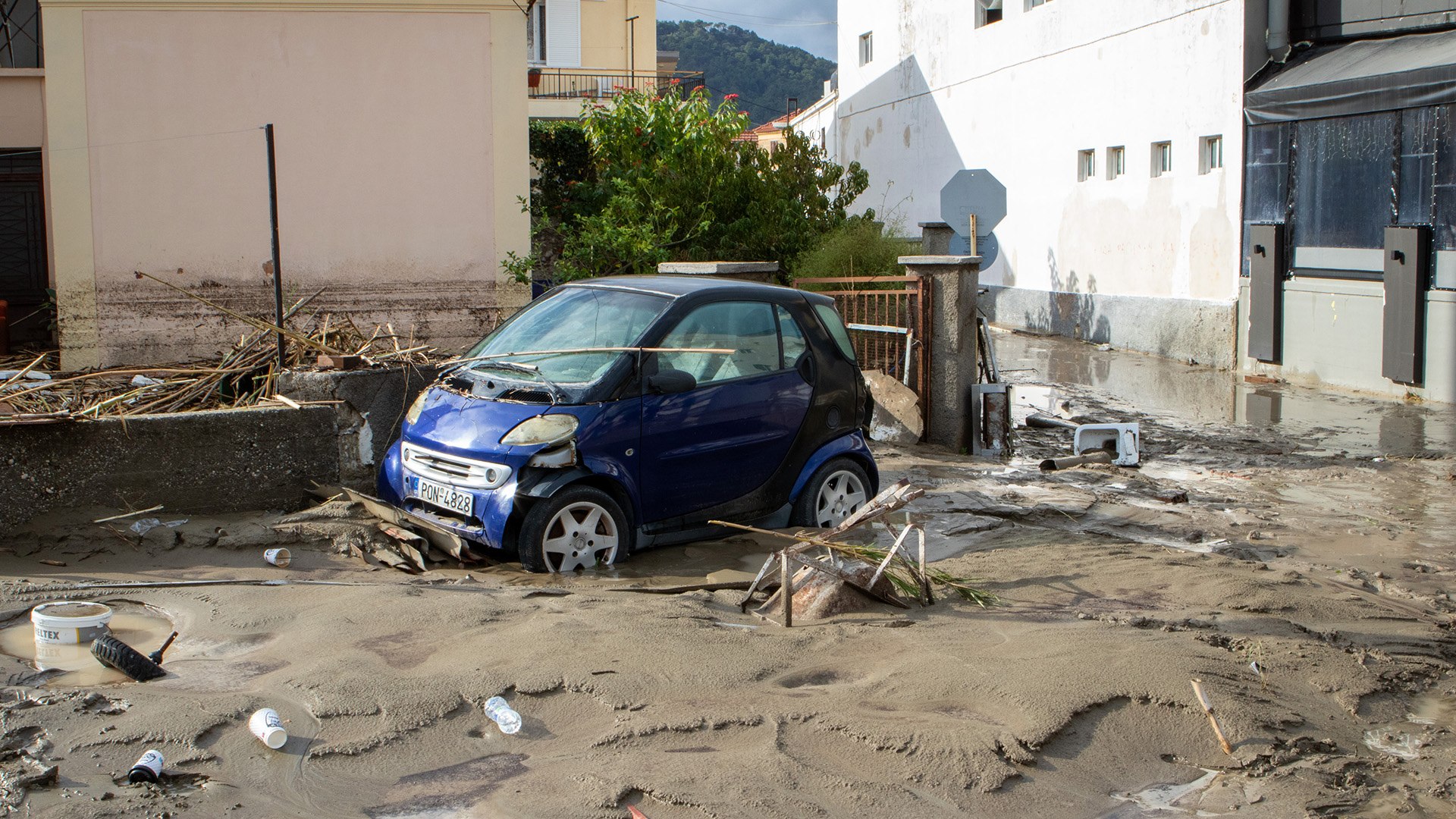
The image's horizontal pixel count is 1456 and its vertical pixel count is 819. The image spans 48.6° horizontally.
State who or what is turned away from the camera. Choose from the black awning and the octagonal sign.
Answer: the octagonal sign

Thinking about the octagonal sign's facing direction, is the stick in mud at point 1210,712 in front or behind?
behind

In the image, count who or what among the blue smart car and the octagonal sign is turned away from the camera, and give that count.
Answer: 1

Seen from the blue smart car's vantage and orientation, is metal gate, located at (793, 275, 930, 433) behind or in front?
behind

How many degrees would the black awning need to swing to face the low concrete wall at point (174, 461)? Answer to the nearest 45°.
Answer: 0° — it already faces it

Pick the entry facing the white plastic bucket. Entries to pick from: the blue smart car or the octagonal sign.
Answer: the blue smart car

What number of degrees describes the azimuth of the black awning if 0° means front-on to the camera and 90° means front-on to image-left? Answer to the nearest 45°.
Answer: approximately 45°

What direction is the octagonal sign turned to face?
away from the camera

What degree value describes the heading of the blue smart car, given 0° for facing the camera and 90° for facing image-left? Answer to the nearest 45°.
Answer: approximately 45°

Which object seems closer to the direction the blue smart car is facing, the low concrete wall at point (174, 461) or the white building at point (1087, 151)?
the low concrete wall
